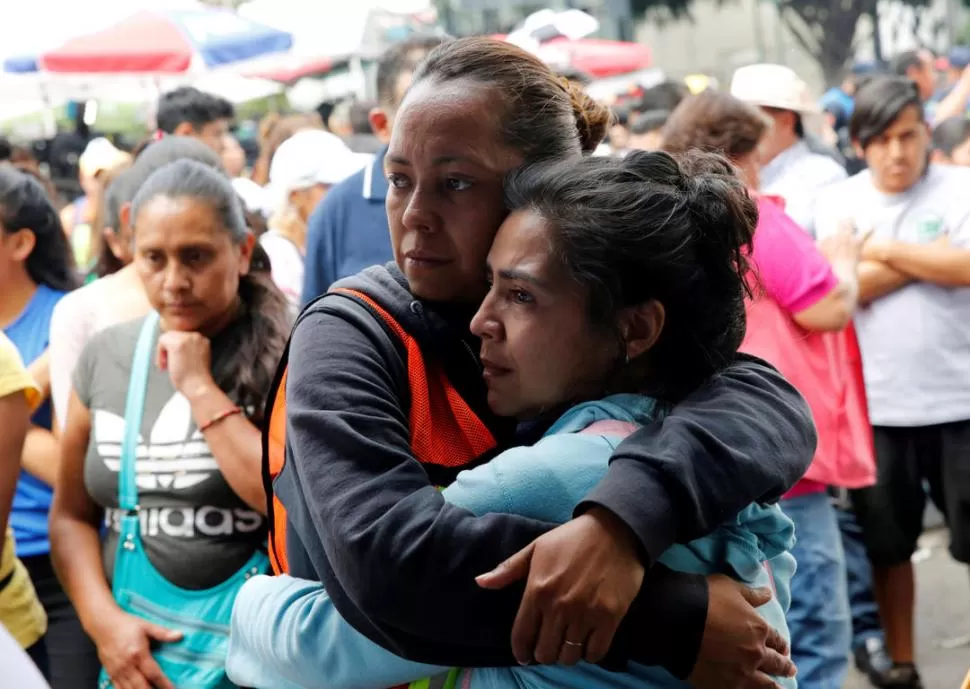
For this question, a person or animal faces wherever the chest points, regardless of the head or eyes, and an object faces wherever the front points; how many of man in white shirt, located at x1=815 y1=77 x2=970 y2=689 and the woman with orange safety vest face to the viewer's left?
0

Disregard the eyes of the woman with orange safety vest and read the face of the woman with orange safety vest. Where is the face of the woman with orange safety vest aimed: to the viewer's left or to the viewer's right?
to the viewer's left

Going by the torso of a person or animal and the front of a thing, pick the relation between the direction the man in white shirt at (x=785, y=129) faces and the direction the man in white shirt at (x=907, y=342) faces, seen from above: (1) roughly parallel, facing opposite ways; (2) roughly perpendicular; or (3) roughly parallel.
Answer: roughly perpendicular

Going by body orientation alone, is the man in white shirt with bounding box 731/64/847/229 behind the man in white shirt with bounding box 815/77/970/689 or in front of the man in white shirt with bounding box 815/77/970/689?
behind

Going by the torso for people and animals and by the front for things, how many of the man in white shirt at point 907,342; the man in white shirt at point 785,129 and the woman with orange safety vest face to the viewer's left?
1

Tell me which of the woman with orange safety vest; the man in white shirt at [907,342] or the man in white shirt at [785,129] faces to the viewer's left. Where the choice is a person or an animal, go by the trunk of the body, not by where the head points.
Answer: the man in white shirt at [785,129]

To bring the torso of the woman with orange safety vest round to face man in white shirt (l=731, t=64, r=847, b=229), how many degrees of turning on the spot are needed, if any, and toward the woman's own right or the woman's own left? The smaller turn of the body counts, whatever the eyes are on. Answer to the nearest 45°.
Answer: approximately 135° to the woman's own left

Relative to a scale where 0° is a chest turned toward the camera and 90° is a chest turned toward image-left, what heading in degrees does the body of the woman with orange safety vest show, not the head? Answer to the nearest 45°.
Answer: approximately 315°

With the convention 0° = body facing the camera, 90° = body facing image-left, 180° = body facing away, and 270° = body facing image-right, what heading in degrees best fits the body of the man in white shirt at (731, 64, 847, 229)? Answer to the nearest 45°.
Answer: approximately 90°

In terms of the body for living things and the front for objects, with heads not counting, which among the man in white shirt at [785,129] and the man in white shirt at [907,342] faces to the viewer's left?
the man in white shirt at [785,129]

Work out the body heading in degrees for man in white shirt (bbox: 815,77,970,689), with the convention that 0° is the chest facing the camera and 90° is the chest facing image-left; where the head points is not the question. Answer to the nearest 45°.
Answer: approximately 0°

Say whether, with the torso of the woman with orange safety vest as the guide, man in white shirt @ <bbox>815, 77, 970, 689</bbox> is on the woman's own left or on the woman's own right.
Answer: on the woman's own left
